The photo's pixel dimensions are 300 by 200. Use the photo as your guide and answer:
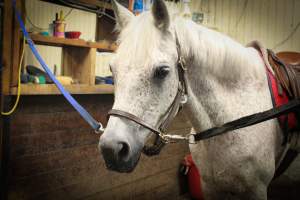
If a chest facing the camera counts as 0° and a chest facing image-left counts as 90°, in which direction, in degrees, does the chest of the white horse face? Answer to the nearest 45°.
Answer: approximately 45°

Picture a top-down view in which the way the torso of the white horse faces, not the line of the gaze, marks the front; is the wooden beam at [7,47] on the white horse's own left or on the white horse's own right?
on the white horse's own right

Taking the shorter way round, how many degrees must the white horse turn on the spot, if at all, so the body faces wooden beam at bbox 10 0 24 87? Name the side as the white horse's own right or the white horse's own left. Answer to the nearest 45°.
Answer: approximately 45° to the white horse's own right

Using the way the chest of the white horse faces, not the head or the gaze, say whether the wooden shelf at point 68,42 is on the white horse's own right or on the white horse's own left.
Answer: on the white horse's own right
